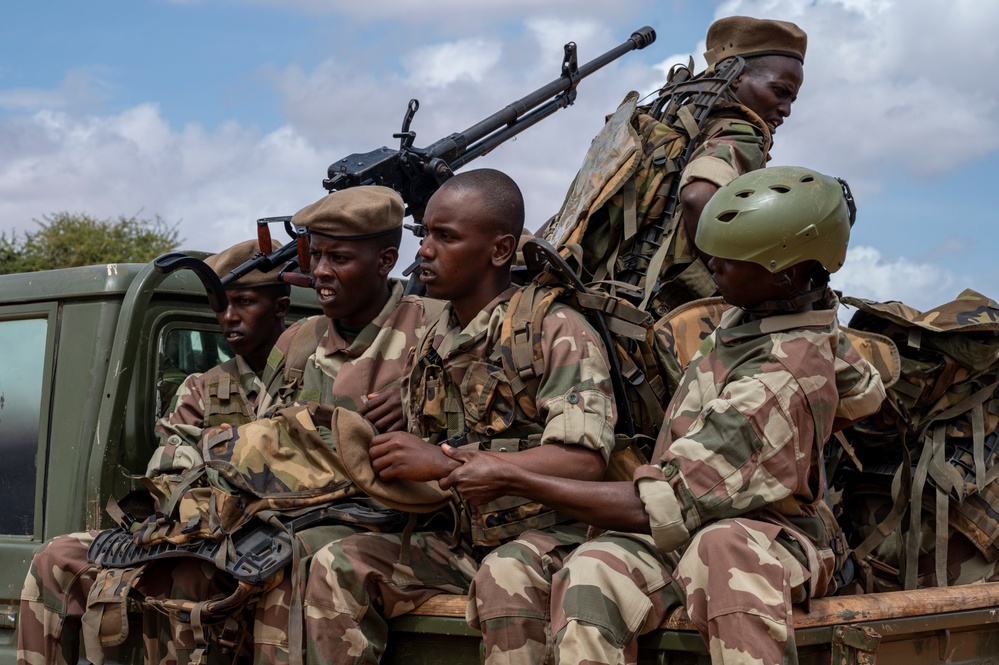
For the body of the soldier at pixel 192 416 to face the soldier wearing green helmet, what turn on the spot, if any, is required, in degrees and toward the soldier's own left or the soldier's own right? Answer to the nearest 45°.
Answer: approximately 90° to the soldier's own left

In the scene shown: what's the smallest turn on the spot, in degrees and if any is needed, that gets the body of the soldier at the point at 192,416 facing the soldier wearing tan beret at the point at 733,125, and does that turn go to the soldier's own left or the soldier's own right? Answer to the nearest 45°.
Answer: approximately 135° to the soldier's own left

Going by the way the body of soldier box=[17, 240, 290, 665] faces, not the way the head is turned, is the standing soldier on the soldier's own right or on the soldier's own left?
on the soldier's own left

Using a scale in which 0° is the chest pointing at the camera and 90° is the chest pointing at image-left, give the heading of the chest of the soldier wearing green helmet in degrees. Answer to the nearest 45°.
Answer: approximately 90°

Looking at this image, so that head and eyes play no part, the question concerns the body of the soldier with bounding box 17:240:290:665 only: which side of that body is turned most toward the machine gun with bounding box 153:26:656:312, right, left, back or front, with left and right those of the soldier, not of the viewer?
back

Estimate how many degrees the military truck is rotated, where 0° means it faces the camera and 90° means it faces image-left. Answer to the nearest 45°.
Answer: approximately 135°
